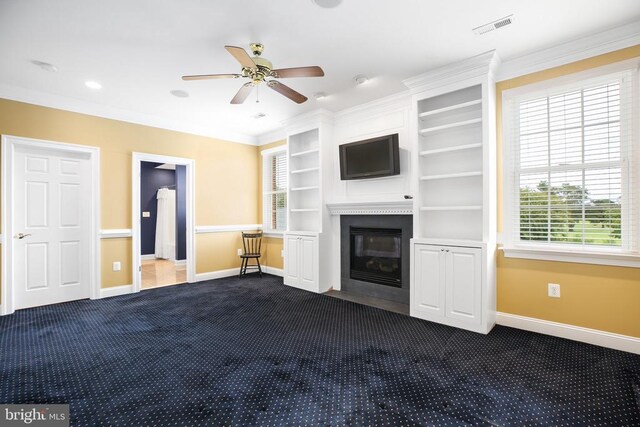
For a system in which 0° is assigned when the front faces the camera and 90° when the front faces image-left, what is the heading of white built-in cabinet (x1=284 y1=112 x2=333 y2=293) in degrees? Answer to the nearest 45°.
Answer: approximately 45°

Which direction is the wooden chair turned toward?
toward the camera

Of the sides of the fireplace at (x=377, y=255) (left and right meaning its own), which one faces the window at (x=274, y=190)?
right

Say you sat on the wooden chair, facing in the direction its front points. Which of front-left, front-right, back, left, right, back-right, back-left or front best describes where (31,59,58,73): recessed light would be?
front-right

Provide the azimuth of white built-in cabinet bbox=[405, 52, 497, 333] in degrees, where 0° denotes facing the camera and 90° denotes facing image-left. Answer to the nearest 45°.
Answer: approximately 45°

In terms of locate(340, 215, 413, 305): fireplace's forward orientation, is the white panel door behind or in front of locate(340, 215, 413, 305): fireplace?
in front

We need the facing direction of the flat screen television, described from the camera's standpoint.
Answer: facing the viewer and to the left of the viewer

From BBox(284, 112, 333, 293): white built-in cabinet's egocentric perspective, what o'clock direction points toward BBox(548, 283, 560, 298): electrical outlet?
The electrical outlet is roughly at 9 o'clock from the white built-in cabinet.

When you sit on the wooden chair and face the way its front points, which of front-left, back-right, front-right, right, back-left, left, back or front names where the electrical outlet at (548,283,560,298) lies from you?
front-left

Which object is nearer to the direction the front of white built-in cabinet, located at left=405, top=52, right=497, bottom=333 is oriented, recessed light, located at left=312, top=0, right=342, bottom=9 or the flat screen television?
the recessed light

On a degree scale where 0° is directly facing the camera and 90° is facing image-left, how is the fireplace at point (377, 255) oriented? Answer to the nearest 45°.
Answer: approximately 45°

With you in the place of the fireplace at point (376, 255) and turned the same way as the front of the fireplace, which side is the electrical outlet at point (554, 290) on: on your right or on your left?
on your left

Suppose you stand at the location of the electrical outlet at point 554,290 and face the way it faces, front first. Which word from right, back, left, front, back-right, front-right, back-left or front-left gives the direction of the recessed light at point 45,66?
front-right
